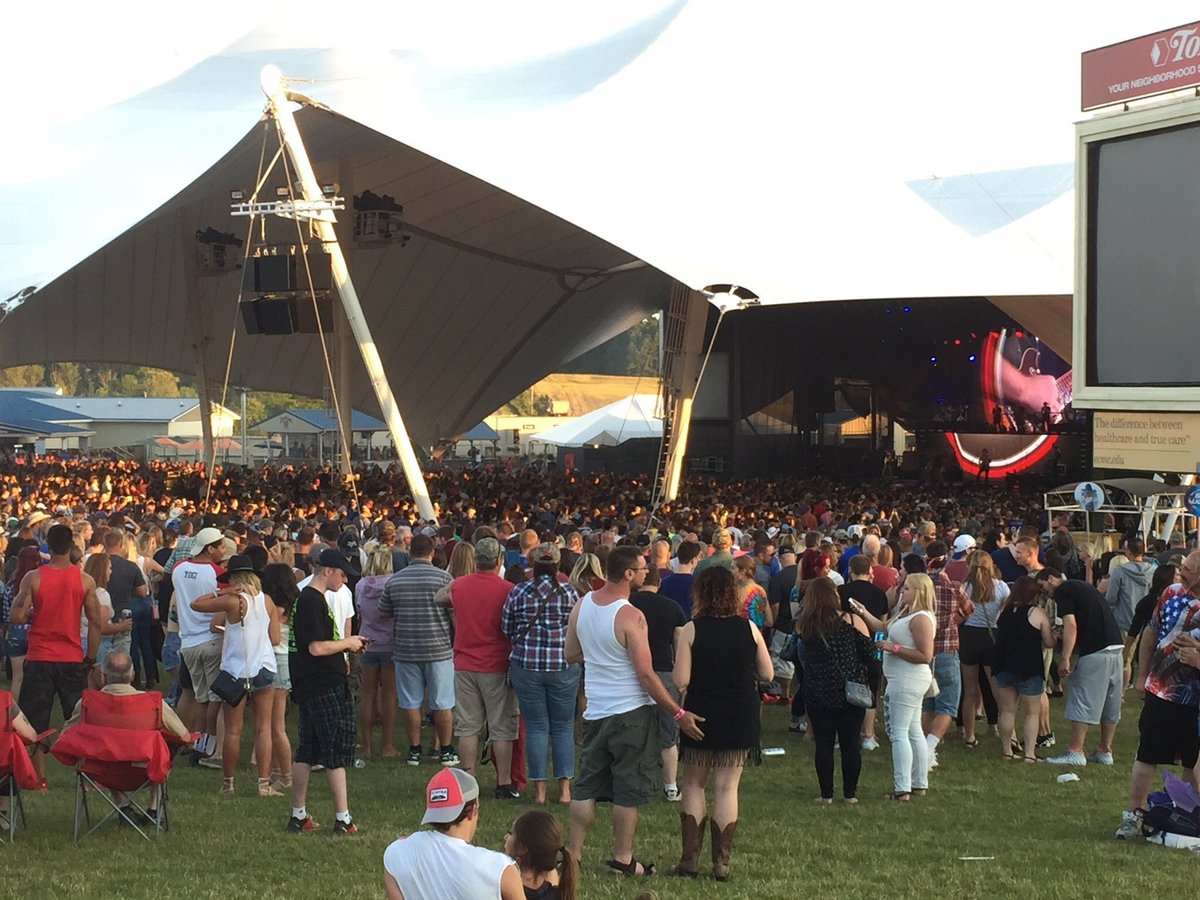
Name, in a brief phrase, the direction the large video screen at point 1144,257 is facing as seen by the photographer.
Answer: facing the viewer and to the left of the viewer

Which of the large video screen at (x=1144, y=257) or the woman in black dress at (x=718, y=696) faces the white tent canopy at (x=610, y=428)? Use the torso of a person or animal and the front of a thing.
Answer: the woman in black dress

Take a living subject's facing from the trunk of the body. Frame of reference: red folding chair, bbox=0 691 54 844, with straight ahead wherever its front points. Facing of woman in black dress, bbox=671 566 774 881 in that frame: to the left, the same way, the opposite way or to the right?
the same way

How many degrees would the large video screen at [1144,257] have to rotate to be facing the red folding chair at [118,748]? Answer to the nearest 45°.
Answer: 0° — it already faces it

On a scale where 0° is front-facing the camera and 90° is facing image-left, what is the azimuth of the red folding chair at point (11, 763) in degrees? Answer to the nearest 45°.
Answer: approximately 225°

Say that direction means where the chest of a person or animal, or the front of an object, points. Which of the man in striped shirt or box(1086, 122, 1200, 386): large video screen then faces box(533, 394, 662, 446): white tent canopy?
the man in striped shirt

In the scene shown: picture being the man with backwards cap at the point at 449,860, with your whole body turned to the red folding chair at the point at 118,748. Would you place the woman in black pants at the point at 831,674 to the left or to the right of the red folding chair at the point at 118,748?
right

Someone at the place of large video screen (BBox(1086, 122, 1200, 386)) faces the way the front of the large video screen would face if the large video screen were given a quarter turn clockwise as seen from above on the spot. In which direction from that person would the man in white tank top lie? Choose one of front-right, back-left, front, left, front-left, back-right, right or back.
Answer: left

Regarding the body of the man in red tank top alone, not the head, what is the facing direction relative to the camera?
away from the camera

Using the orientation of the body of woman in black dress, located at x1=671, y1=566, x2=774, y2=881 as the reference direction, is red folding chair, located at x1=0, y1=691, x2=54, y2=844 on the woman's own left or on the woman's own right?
on the woman's own left

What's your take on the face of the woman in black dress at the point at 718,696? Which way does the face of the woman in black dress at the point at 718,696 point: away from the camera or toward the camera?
away from the camera

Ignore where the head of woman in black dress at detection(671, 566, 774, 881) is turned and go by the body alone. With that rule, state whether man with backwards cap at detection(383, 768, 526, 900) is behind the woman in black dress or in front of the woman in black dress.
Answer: behind

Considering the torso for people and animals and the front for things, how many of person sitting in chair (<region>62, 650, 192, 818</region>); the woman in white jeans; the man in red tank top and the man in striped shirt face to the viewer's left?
1

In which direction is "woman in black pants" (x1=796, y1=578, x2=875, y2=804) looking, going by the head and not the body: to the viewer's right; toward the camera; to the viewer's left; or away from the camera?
away from the camera

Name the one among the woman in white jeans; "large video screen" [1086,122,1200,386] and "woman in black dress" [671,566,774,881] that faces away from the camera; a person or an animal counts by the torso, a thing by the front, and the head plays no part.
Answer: the woman in black dress

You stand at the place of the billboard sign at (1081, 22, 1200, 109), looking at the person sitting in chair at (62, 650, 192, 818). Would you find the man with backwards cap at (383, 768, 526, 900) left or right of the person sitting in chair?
left

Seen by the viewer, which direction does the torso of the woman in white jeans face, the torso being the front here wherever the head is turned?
to the viewer's left

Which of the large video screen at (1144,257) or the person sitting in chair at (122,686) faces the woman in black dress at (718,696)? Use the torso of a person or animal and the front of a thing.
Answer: the large video screen
